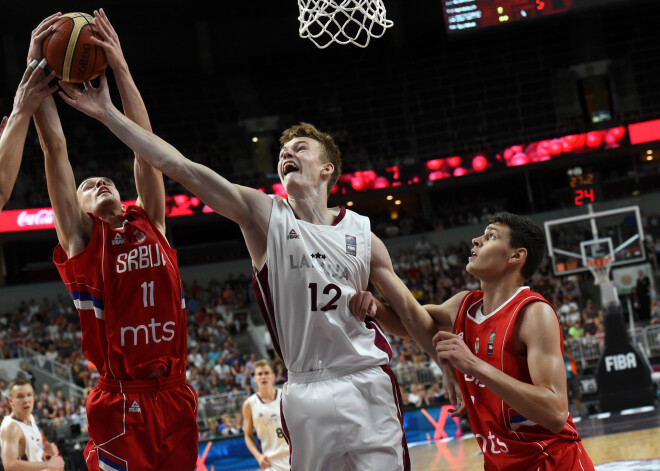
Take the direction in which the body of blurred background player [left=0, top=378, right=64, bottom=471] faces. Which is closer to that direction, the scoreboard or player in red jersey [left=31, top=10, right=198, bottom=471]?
the player in red jersey

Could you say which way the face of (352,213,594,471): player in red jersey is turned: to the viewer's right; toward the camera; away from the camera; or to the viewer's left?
to the viewer's left

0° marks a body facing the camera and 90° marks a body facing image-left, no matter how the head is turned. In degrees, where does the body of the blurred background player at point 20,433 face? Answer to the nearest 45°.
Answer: approximately 315°

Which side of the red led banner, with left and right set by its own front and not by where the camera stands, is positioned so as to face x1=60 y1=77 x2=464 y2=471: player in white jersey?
front

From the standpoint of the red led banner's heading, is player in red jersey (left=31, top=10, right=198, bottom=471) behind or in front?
in front

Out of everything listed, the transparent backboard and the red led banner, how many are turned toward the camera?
2

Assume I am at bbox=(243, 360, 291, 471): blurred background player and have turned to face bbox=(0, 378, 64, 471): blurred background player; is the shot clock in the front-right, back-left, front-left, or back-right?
back-right

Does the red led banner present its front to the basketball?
yes
